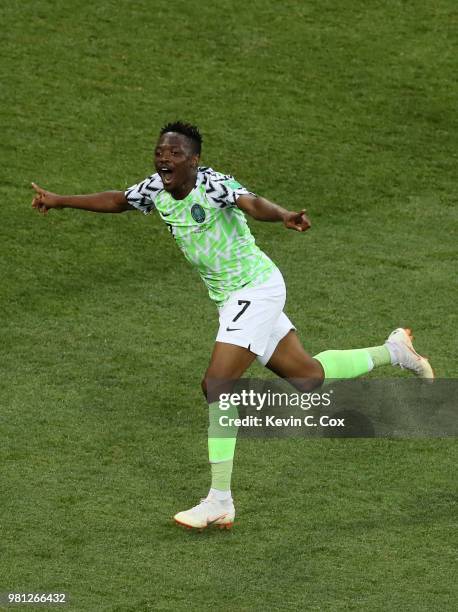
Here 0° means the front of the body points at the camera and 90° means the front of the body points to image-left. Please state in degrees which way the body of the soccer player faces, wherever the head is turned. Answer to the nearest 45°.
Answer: approximately 45°

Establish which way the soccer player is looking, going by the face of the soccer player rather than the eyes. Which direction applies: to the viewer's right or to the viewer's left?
to the viewer's left
